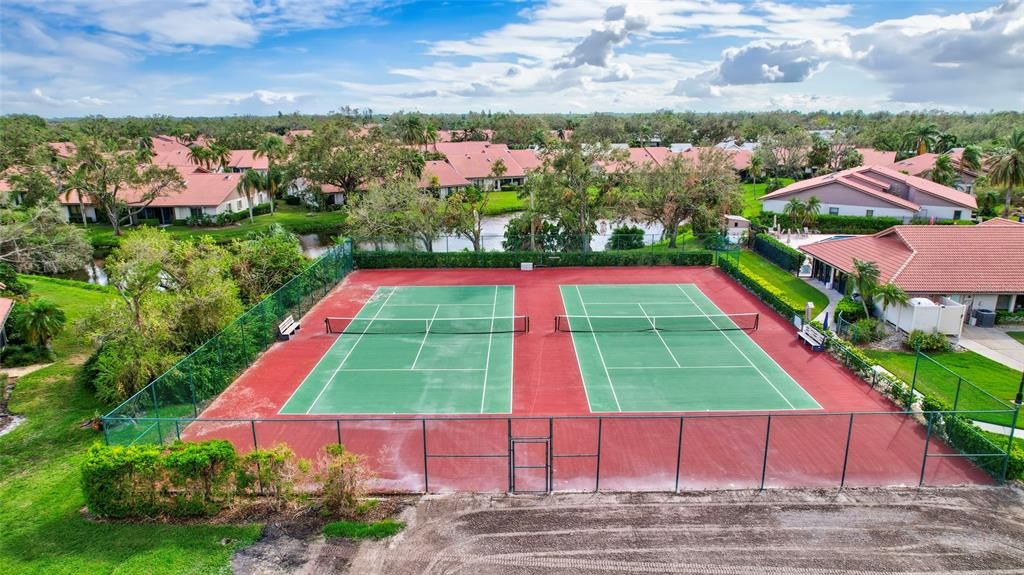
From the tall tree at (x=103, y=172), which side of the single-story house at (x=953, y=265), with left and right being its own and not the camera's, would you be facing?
right

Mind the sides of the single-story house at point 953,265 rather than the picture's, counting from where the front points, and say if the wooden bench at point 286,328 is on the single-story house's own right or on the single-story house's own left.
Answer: on the single-story house's own right

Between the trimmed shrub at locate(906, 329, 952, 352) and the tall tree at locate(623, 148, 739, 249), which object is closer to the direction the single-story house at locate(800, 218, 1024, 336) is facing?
the trimmed shrub

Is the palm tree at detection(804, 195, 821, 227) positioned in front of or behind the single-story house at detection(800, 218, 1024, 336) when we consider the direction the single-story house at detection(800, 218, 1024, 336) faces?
behind

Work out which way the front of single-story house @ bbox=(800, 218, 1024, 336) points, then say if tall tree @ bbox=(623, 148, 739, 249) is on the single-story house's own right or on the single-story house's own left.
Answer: on the single-story house's own right

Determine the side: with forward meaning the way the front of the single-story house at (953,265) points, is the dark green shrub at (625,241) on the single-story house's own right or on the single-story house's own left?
on the single-story house's own right

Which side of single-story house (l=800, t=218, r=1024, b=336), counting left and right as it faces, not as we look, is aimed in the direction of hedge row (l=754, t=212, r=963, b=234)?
back

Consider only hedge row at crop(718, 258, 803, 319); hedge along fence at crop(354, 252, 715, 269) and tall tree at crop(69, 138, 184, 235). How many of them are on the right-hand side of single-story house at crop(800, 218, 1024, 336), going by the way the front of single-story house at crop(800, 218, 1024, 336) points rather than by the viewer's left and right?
3

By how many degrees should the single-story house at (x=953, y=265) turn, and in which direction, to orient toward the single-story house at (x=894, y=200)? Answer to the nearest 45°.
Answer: approximately 180°

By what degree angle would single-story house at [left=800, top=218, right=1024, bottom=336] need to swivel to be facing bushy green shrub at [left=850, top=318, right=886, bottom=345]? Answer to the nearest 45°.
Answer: approximately 45° to its right

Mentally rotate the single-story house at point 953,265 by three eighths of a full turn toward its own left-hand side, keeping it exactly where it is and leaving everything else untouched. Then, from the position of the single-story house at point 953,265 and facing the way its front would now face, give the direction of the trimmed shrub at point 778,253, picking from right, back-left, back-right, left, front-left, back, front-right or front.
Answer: left

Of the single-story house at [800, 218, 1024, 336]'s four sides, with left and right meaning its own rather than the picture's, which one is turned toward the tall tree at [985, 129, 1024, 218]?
back
